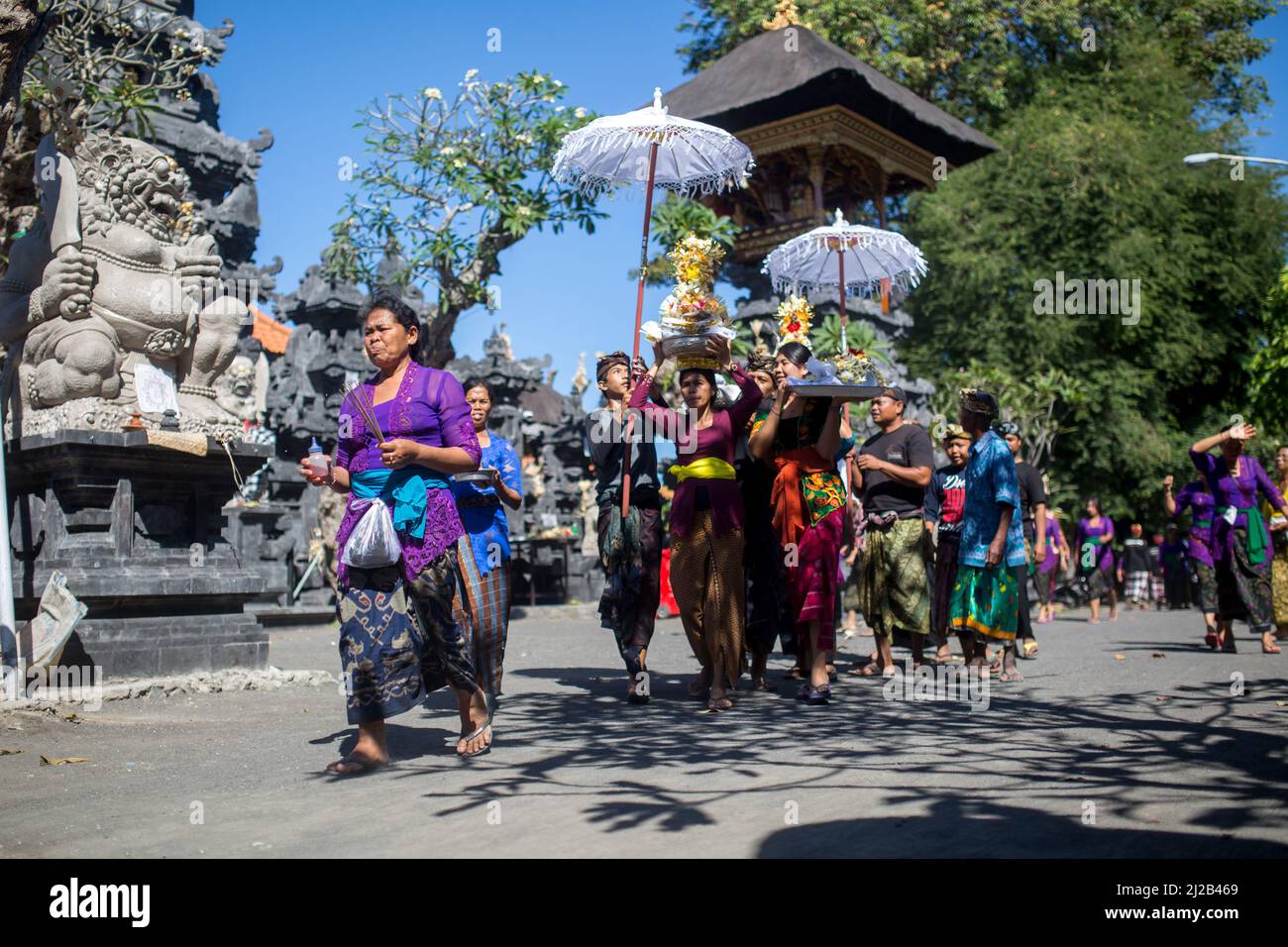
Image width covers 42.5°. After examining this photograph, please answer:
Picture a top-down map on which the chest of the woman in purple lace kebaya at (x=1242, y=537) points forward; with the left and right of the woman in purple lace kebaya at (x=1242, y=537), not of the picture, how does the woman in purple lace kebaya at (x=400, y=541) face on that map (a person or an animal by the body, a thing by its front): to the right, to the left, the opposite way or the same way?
the same way

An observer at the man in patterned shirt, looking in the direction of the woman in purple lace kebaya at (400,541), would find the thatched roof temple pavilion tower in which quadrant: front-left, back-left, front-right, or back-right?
back-right

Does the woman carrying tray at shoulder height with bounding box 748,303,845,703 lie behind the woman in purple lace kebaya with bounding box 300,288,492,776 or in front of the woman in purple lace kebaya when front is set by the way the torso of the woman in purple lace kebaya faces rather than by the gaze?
behind

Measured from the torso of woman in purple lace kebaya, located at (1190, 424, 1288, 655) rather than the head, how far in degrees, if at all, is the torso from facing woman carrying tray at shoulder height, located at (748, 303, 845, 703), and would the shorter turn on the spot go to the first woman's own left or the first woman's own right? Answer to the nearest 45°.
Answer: approximately 45° to the first woman's own right

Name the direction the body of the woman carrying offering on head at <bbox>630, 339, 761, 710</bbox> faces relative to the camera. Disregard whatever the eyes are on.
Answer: toward the camera

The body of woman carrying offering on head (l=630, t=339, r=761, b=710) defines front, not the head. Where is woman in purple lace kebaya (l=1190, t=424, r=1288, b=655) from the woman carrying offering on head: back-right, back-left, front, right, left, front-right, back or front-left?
back-left

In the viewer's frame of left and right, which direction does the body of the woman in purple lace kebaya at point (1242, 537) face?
facing the viewer

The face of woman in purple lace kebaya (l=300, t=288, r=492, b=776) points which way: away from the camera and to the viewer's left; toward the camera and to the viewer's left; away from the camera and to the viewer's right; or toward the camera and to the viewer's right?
toward the camera and to the viewer's left

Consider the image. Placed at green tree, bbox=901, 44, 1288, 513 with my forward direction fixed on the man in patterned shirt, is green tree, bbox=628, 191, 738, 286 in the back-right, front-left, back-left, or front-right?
front-right

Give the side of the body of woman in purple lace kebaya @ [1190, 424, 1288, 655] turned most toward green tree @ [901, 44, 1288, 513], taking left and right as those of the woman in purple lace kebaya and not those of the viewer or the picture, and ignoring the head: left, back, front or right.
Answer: back

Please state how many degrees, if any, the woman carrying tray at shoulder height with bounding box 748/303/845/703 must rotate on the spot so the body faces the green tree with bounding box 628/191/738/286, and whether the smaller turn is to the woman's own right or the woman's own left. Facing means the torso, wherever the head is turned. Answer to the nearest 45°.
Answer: approximately 135° to the woman's own right

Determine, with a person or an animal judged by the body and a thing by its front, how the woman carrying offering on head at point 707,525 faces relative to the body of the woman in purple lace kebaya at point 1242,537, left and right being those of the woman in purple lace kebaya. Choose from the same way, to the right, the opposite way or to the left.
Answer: the same way

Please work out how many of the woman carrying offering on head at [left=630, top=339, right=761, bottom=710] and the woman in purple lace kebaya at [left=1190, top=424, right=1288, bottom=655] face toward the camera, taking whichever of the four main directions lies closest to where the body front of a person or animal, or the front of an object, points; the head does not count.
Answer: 2

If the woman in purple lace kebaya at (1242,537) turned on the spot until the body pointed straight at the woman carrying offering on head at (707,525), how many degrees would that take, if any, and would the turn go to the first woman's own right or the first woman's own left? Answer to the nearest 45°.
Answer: approximately 45° to the first woman's own right
